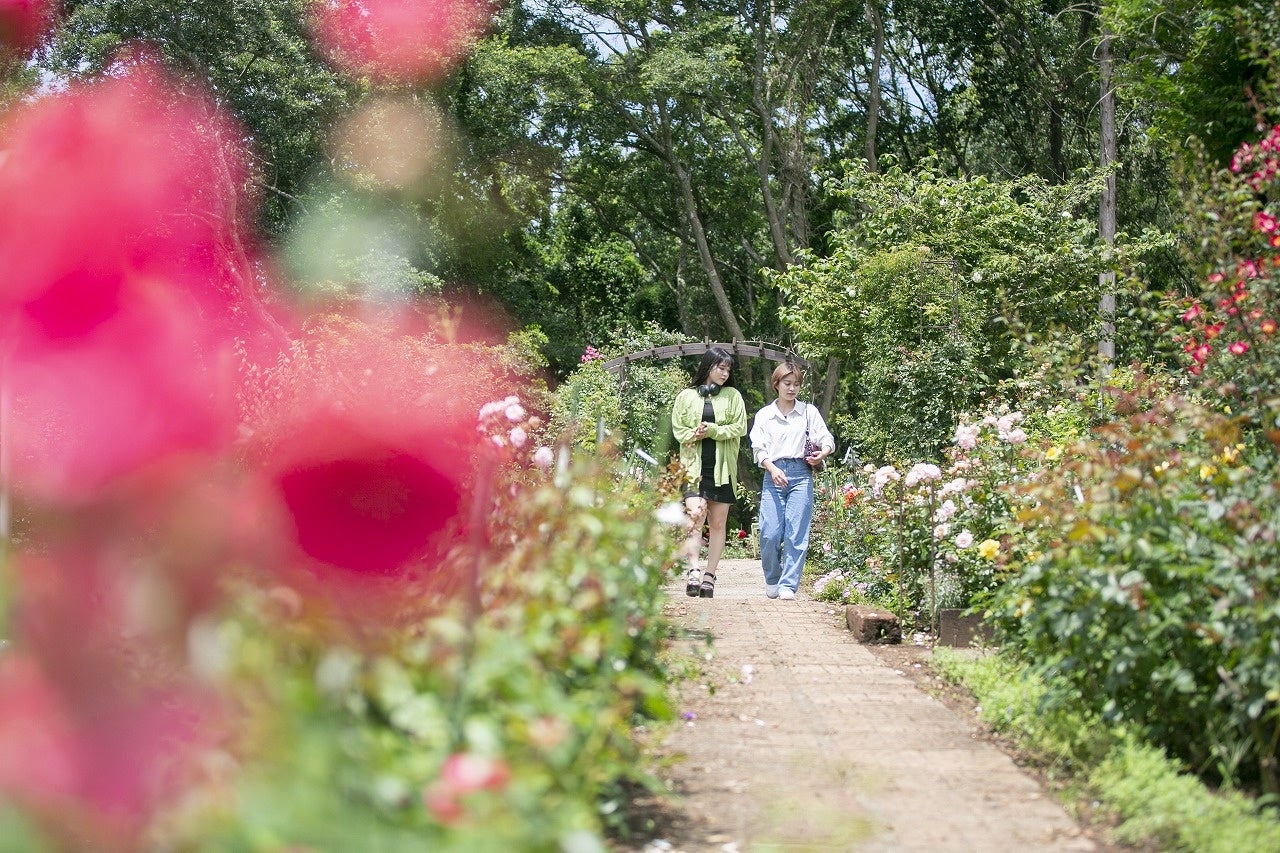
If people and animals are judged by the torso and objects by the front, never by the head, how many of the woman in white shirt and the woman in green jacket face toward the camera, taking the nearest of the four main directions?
2

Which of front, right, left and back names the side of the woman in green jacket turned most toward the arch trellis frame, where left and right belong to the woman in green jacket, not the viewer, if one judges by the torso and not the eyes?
back

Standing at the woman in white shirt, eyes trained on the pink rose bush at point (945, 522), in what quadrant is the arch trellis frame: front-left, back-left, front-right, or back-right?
back-left

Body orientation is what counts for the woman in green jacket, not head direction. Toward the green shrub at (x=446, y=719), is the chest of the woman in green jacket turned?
yes

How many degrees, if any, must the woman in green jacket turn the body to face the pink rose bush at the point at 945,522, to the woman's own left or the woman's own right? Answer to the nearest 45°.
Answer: approximately 45° to the woman's own left

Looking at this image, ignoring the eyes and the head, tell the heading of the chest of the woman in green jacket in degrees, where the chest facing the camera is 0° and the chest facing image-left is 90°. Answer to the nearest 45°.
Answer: approximately 0°
